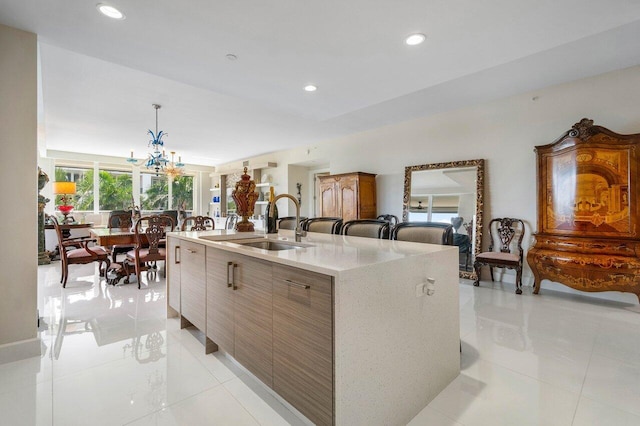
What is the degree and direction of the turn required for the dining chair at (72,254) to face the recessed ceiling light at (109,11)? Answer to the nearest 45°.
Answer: approximately 90° to its right

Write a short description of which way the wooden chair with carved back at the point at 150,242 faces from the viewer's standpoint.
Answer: facing away from the viewer and to the left of the viewer

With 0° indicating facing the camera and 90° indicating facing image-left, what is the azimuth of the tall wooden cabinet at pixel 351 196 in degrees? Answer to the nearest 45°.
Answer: approximately 45°

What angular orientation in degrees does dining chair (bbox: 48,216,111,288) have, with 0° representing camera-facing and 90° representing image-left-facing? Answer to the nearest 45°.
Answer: approximately 270°

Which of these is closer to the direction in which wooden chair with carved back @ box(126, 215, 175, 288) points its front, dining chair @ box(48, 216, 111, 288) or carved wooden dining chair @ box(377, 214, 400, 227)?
the dining chair

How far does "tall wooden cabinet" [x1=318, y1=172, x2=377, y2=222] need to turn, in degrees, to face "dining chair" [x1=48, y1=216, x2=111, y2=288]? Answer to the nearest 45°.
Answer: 0° — it already faces it

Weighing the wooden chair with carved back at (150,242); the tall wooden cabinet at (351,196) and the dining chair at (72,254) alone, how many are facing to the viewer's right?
1

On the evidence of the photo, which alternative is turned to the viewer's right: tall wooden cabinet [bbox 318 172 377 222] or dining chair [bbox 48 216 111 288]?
the dining chair

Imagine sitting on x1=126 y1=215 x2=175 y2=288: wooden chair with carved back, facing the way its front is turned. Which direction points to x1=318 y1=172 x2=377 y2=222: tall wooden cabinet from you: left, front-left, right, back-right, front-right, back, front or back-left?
back-right
